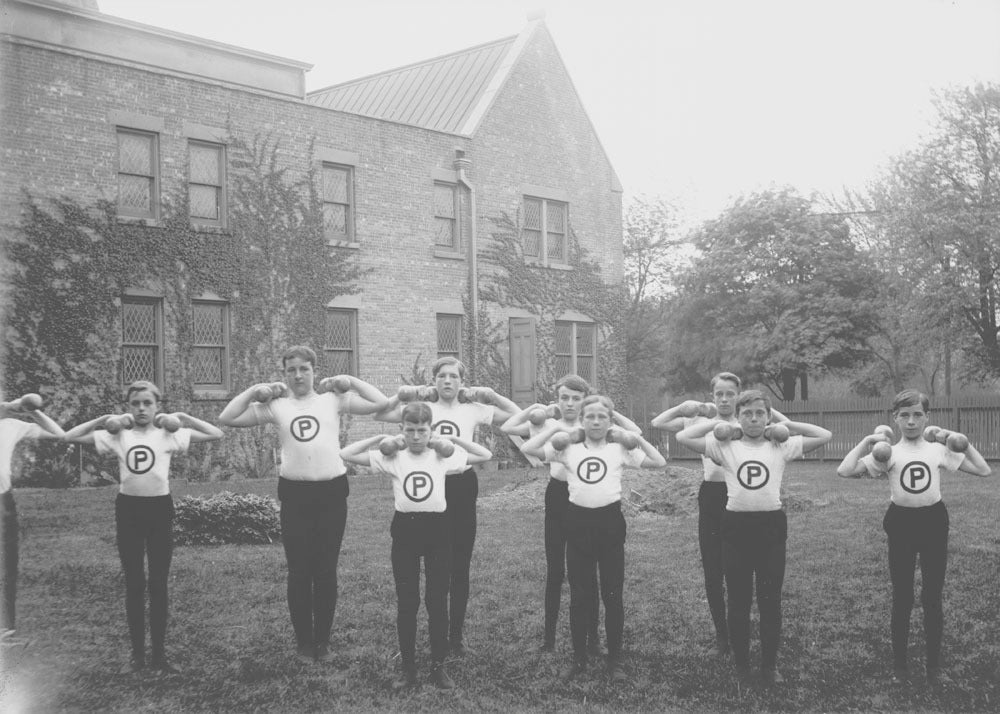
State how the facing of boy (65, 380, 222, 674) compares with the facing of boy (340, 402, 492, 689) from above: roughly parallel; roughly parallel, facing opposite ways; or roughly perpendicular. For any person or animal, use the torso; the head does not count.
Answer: roughly parallel

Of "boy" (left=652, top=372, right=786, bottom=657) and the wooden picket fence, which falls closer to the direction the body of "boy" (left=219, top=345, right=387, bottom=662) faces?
the boy

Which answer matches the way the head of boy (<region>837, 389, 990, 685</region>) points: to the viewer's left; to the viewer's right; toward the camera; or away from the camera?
toward the camera

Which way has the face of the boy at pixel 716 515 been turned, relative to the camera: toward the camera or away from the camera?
toward the camera

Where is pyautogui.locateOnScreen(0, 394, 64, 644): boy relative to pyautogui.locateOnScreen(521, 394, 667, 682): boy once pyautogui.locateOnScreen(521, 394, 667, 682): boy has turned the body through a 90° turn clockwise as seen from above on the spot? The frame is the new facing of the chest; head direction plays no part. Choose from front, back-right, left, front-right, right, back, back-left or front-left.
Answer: front

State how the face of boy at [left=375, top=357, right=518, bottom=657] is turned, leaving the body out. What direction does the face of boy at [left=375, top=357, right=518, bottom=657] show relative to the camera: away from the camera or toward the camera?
toward the camera

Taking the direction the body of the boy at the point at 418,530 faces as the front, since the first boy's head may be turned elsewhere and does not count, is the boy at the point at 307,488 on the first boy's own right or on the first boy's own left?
on the first boy's own right

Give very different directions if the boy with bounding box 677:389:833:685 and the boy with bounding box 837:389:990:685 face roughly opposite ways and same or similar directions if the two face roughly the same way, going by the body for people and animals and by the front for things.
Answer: same or similar directions

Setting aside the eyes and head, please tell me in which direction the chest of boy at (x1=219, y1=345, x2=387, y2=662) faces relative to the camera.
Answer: toward the camera

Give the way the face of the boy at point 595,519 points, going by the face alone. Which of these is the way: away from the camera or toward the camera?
toward the camera

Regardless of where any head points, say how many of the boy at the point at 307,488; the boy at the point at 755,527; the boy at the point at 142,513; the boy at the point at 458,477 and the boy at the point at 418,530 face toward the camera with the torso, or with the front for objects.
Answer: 5

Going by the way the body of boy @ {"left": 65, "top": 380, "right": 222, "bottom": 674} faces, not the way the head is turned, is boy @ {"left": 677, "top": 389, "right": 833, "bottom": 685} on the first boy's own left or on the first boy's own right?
on the first boy's own left

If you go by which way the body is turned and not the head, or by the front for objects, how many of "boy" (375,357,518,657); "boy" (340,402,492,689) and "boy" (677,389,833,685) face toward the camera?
3

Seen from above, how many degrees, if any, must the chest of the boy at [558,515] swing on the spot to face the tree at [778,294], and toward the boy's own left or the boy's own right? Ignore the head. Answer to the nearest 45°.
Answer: approximately 180°

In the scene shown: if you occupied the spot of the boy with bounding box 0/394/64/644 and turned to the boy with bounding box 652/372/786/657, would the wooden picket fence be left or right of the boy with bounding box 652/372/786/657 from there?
left

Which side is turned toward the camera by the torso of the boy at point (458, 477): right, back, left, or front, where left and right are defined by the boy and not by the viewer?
front

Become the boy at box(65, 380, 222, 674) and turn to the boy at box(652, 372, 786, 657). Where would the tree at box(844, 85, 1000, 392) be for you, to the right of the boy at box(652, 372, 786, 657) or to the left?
left

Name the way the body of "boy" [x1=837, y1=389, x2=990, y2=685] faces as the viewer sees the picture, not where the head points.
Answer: toward the camera

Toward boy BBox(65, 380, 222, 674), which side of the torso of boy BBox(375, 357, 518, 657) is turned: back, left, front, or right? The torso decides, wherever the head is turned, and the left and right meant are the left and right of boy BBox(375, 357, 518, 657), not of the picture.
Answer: right

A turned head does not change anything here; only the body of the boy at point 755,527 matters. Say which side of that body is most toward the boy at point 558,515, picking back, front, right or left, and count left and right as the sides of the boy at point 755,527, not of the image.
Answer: right

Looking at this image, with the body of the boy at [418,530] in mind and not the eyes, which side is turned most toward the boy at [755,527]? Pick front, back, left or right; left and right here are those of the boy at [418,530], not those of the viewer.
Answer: left
